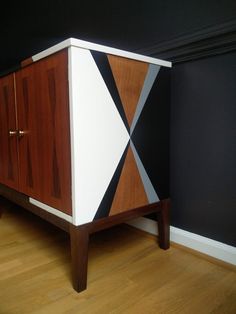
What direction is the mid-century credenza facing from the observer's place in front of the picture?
facing the viewer and to the left of the viewer
